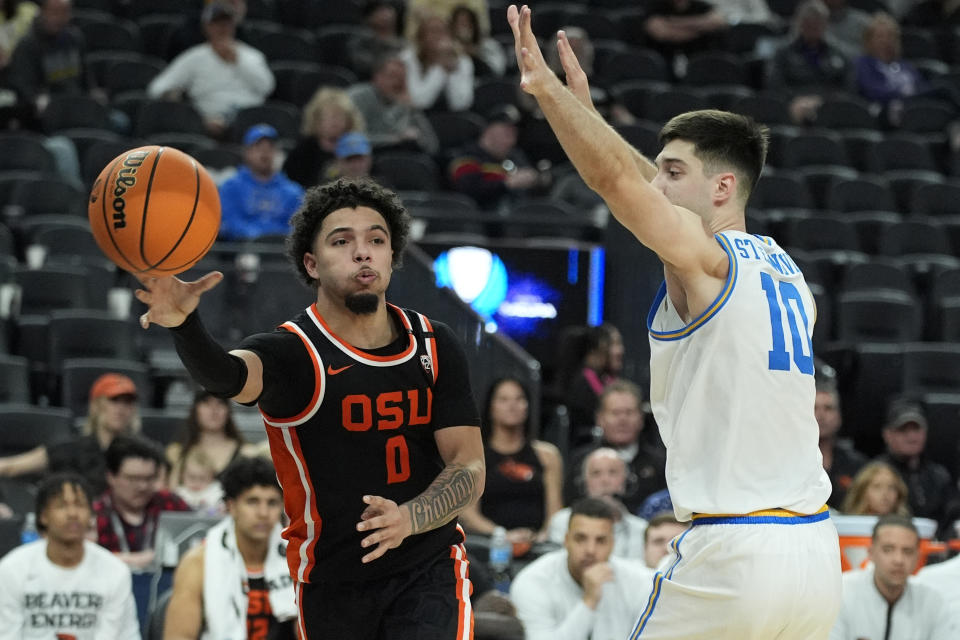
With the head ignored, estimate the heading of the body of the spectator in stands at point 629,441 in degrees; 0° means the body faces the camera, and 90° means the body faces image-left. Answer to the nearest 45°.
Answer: approximately 0°

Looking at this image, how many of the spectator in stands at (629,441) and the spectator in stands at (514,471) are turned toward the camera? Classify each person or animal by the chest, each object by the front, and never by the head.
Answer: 2

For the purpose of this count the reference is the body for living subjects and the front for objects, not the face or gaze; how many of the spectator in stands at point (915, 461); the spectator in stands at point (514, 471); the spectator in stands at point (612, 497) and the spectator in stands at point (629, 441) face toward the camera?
4

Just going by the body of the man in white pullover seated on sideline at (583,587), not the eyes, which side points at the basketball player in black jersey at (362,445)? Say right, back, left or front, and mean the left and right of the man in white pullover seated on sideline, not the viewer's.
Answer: front

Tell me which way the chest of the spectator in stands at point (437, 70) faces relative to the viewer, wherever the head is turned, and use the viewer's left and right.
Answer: facing the viewer

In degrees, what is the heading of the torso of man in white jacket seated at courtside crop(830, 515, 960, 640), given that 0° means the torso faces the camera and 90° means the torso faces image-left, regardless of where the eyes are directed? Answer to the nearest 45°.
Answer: approximately 0°

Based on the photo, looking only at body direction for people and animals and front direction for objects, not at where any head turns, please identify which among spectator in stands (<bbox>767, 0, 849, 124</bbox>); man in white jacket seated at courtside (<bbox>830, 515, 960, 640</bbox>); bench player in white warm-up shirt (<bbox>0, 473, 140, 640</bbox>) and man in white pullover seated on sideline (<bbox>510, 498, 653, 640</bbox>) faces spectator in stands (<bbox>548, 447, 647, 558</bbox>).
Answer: spectator in stands (<bbox>767, 0, 849, 124</bbox>)

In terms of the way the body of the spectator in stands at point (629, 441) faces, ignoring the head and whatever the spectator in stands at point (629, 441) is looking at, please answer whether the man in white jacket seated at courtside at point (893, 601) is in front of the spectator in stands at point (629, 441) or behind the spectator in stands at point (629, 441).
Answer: in front

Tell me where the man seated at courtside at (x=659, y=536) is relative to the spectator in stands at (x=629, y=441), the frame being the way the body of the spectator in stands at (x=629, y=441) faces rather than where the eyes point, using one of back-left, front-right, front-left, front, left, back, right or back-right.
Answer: front

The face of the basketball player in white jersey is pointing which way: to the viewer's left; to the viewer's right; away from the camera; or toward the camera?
to the viewer's left

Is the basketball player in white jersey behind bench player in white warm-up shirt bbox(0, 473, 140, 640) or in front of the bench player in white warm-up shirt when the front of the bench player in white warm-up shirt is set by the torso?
in front

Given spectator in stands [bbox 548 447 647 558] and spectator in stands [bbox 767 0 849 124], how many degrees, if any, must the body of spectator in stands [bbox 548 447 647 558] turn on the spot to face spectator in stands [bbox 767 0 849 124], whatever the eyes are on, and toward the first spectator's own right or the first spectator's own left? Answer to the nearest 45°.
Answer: approximately 180°

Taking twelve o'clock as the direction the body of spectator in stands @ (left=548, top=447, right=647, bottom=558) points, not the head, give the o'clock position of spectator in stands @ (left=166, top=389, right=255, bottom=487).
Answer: spectator in stands @ (left=166, top=389, right=255, bottom=487) is roughly at 3 o'clock from spectator in stands @ (left=548, top=447, right=647, bottom=558).

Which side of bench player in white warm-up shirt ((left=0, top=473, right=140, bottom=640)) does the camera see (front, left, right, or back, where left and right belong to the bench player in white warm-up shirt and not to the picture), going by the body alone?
front

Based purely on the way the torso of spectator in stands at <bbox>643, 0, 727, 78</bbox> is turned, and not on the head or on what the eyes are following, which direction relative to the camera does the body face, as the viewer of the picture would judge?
toward the camera
